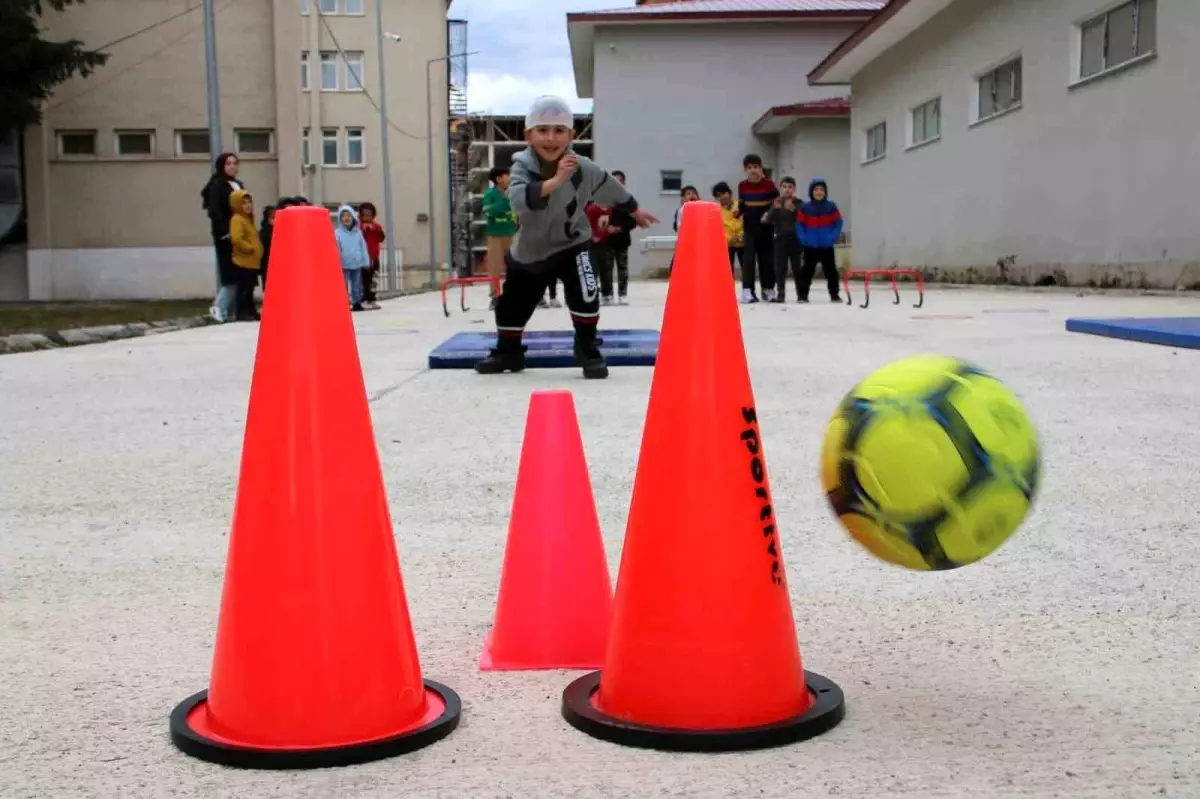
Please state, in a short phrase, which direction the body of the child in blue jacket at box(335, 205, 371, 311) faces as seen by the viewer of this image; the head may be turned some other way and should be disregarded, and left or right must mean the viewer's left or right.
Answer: facing the viewer

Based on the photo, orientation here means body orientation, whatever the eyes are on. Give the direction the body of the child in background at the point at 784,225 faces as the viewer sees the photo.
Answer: toward the camera

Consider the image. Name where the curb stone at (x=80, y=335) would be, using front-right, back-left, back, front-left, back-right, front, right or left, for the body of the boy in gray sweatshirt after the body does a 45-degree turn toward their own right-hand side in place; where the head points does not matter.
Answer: right

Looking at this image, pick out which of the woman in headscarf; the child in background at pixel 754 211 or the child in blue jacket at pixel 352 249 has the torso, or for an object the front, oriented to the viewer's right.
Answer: the woman in headscarf

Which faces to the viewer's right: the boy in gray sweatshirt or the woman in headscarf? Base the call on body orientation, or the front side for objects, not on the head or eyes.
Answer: the woman in headscarf

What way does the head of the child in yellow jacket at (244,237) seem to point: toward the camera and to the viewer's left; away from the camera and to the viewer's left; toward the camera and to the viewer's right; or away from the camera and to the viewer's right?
toward the camera and to the viewer's right

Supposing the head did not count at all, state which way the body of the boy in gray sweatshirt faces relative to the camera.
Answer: toward the camera

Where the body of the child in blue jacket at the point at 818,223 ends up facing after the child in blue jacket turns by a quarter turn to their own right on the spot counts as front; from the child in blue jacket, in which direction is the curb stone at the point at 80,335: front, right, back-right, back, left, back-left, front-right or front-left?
front-left

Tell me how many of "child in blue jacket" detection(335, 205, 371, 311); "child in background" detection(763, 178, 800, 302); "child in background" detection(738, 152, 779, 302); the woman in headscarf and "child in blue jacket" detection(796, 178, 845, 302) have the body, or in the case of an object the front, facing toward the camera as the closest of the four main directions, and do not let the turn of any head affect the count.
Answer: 4

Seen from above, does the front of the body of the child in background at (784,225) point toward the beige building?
no

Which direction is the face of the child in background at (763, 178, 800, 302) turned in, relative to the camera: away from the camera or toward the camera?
toward the camera

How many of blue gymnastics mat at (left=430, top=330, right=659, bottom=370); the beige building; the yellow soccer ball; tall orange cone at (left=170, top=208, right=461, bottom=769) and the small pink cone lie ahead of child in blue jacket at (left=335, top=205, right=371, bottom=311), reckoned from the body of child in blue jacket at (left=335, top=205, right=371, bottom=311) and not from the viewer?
4

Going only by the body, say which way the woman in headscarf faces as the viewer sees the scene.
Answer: to the viewer's right

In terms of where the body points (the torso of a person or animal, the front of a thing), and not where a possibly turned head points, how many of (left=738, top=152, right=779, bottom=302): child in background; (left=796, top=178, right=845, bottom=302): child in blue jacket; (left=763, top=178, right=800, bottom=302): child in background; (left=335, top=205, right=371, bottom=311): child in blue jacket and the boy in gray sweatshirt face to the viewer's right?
0

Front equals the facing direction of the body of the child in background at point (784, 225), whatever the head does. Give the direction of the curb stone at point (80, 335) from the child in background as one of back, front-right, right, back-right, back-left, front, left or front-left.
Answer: front-right

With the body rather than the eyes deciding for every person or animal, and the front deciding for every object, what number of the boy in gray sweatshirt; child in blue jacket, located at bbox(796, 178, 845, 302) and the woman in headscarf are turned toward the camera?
2

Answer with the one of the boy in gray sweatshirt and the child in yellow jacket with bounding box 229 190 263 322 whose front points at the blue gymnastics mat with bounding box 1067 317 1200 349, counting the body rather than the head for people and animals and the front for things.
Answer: the child in yellow jacket
